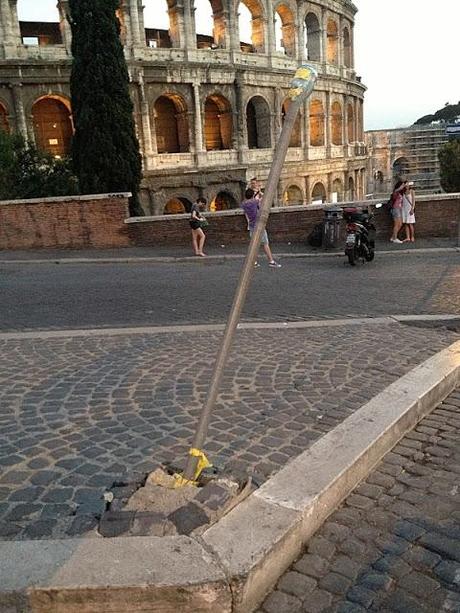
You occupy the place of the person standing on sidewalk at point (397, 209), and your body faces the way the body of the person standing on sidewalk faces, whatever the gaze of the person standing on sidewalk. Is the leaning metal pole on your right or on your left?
on your right

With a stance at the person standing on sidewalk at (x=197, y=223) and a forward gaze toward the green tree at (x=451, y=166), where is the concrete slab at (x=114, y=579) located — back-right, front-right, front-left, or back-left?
back-right

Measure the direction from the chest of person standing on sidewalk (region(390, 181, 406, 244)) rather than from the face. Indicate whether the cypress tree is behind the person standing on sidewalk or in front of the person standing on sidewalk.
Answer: behind

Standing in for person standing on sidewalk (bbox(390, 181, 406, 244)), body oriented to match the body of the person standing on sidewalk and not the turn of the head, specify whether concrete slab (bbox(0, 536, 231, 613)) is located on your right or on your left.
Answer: on your right

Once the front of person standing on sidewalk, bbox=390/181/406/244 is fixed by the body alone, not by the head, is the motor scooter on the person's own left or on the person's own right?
on the person's own right

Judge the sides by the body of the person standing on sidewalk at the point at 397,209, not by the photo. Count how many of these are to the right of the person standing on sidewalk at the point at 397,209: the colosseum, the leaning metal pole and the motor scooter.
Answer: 2

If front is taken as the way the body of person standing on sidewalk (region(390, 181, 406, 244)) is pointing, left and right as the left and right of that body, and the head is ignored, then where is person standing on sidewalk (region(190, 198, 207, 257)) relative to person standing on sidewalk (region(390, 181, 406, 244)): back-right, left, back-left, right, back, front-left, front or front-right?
back-right
